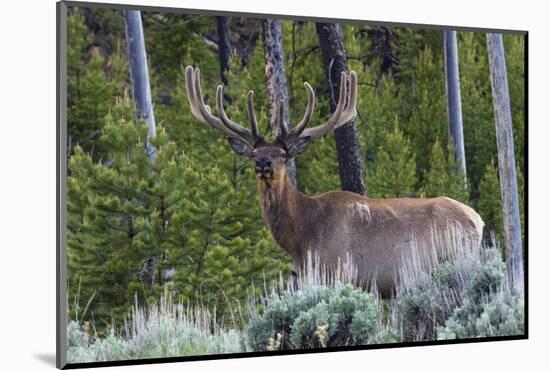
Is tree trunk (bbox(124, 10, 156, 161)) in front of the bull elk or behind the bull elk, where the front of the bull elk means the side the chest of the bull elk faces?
in front

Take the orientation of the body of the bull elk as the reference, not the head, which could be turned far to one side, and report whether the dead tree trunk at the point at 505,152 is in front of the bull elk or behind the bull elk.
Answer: behind

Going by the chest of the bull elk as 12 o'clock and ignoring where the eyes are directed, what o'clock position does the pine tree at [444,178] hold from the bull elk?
The pine tree is roughly at 5 o'clock from the bull elk.

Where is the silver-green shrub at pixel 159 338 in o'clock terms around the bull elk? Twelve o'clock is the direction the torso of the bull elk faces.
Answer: The silver-green shrub is roughly at 11 o'clock from the bull elk.

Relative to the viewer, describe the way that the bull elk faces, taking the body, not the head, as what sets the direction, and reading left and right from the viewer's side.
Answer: facing to the left of the viewer
